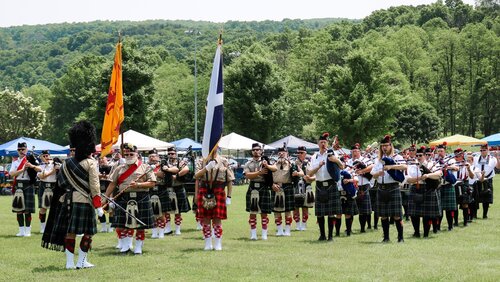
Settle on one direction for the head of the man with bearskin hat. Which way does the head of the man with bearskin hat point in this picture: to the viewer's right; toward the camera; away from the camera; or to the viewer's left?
away from the camera

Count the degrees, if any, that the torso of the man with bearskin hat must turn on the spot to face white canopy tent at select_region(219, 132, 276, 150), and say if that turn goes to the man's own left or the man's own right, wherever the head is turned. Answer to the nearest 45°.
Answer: approximately 45° to the man's own left

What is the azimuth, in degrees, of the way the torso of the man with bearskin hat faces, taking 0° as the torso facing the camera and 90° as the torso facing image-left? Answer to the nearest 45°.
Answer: approximately 225°

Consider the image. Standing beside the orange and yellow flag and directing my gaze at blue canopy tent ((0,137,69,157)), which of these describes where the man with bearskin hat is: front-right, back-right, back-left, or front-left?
back-left

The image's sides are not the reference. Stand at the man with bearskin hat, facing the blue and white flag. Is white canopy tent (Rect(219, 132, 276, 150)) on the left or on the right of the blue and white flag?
left

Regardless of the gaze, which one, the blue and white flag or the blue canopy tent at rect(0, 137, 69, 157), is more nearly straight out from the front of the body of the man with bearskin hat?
the blue and white flag

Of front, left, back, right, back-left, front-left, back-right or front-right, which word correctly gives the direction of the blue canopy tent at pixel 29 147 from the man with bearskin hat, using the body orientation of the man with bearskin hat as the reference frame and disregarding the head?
front-left
